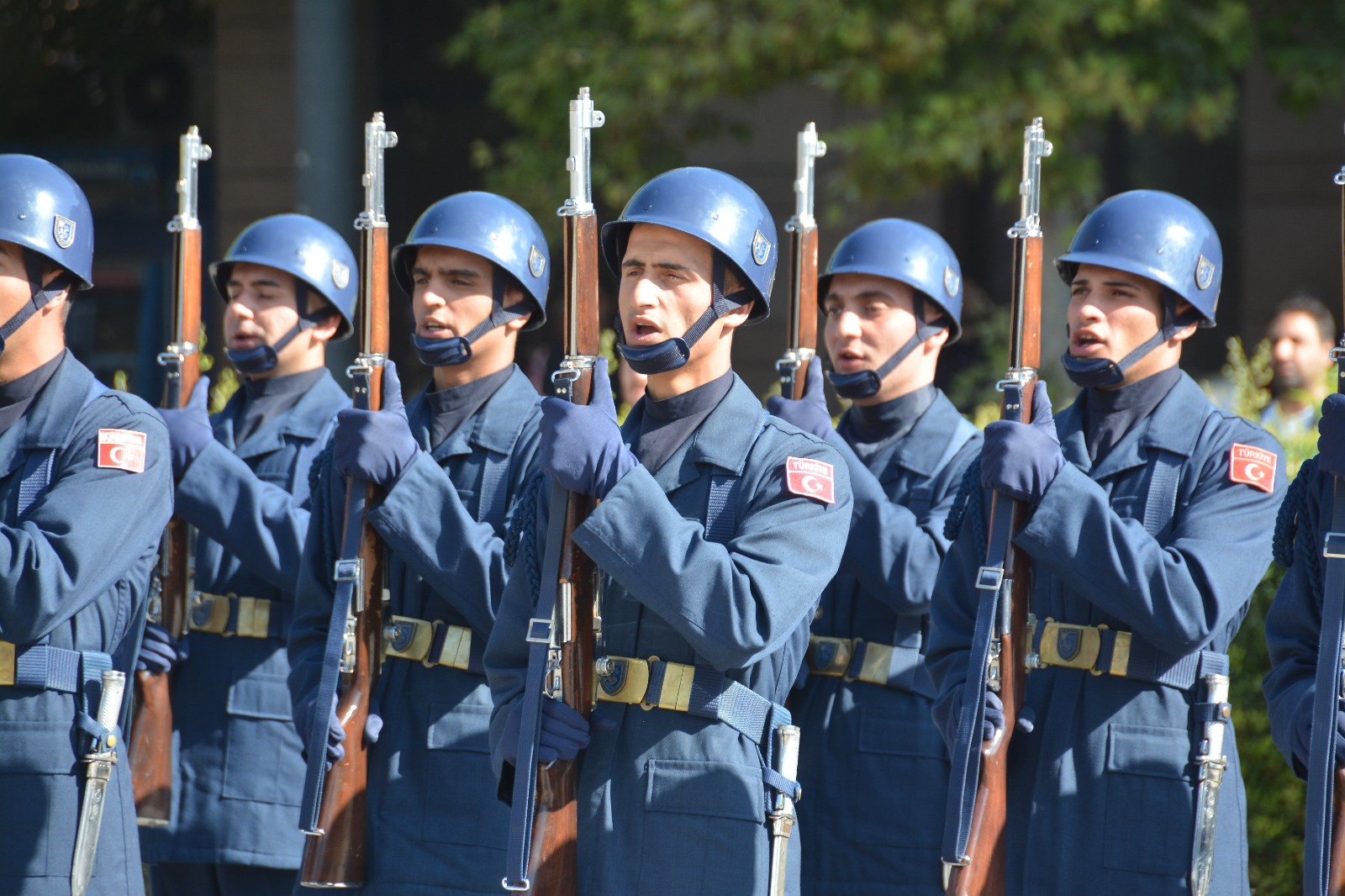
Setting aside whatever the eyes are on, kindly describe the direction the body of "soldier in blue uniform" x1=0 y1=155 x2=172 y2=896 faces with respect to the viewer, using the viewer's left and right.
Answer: facing the viewer and to the left of the viewer

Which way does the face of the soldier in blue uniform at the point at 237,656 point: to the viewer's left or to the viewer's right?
to the viewer's left

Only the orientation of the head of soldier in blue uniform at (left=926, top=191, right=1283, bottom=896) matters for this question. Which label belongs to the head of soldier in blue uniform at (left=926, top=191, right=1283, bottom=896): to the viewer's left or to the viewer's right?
to the viewer's left

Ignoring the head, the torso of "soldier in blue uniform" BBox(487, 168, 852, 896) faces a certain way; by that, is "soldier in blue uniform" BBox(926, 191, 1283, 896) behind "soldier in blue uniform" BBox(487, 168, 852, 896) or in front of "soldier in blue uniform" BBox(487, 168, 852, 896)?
behind

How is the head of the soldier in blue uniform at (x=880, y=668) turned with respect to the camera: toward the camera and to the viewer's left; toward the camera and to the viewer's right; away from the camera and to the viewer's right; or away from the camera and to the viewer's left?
toward the camera and to the viewer's left

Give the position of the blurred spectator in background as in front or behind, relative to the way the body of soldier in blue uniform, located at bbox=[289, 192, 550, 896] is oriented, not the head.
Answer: behind

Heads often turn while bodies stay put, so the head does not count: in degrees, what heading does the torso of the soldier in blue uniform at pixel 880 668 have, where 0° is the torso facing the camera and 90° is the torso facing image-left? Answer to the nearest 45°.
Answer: approximately 45°

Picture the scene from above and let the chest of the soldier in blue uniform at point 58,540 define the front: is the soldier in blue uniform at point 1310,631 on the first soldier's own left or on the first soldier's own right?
on the first soldier's own left

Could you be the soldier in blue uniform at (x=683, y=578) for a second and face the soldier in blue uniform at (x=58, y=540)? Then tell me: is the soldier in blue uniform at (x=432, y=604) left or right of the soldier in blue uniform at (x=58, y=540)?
right
